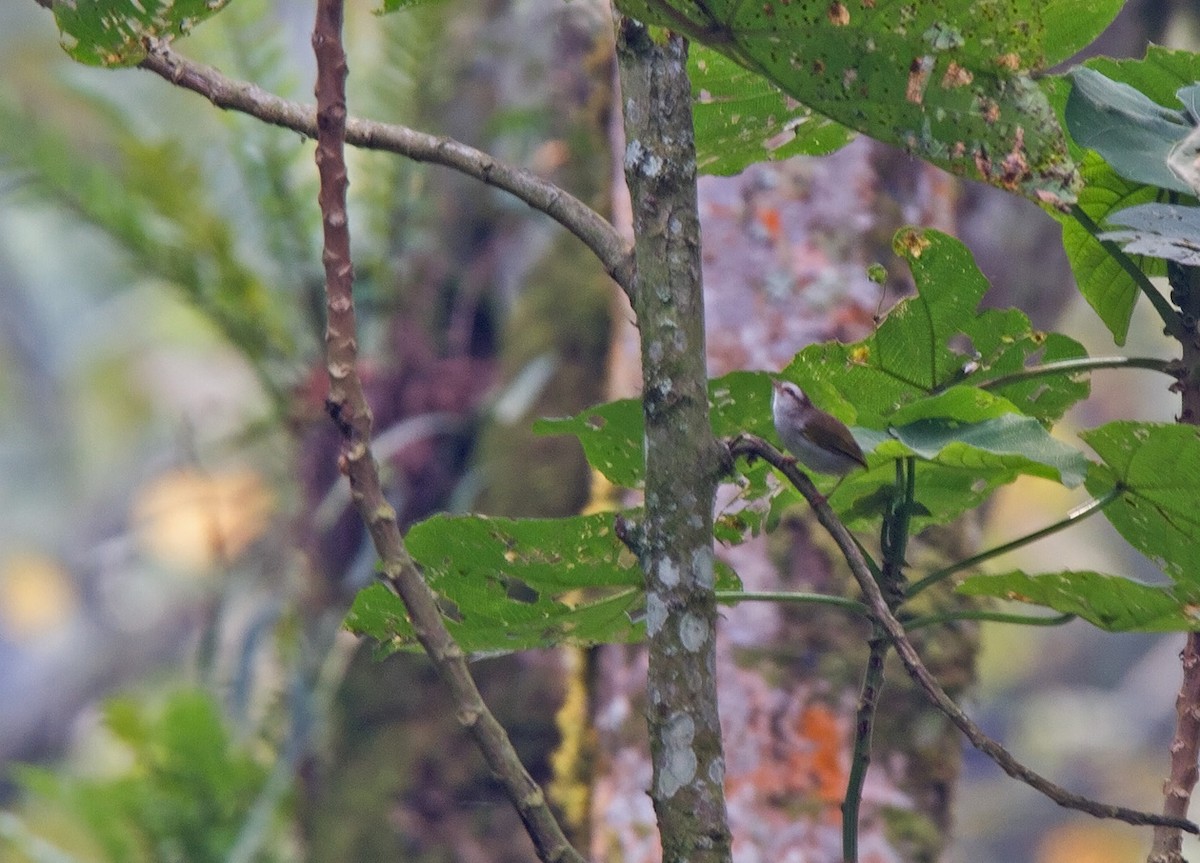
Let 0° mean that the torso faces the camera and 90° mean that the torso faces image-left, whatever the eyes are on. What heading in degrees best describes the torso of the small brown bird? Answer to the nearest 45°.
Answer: approximately 90°

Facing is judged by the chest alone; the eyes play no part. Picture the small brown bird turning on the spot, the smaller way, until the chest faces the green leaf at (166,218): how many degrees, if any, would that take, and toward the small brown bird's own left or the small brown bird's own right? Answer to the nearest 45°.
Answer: approximately 45° to the small brown bird's own right
